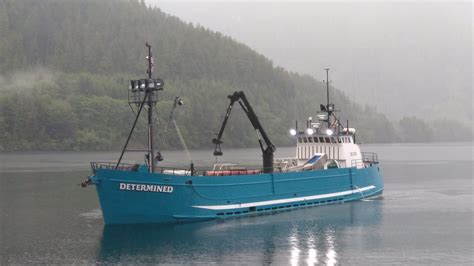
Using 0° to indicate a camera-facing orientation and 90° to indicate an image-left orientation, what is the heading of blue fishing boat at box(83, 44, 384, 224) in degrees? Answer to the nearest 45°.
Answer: approximately 45°
